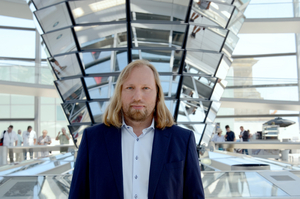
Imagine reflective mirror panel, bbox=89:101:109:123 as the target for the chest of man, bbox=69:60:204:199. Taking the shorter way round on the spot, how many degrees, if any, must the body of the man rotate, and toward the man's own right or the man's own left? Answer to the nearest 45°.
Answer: approximately 180°

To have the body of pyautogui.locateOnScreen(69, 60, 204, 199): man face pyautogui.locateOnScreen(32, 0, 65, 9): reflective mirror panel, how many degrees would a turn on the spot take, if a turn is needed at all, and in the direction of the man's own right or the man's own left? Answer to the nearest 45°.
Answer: approximately 180°

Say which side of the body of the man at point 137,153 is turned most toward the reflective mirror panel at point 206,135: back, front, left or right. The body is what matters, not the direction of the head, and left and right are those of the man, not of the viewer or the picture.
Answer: back

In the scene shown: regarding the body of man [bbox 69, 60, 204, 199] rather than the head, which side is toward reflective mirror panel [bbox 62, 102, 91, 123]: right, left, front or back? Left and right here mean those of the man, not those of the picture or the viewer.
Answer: back

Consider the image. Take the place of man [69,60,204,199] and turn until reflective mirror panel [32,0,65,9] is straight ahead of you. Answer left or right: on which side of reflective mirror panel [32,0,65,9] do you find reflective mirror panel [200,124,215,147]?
right

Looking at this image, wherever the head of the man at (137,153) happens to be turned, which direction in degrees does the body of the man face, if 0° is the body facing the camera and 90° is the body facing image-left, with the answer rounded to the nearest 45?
approximately 0°
